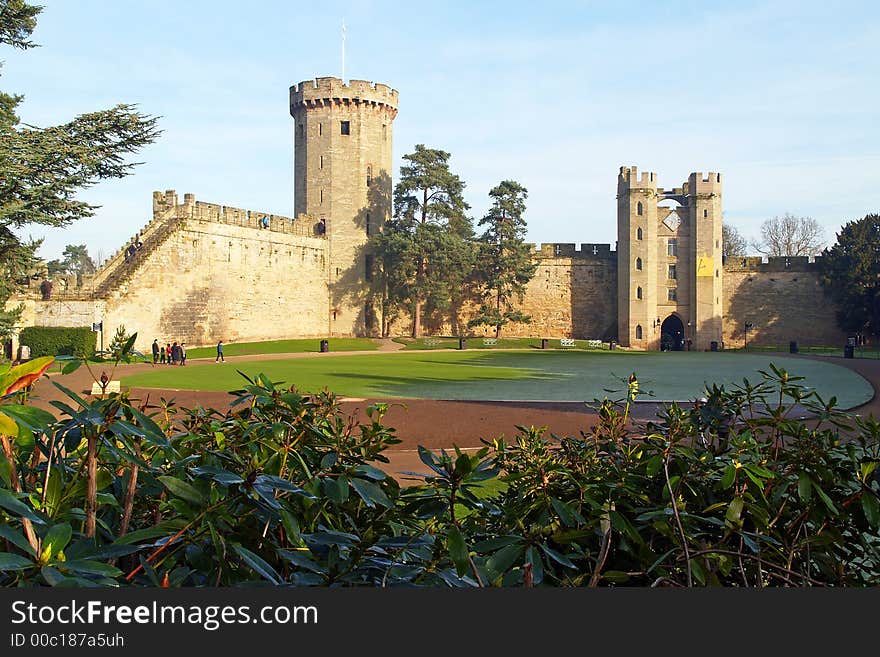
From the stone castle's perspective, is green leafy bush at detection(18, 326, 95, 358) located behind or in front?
in front

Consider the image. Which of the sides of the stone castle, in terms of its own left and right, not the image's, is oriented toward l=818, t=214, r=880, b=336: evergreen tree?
left

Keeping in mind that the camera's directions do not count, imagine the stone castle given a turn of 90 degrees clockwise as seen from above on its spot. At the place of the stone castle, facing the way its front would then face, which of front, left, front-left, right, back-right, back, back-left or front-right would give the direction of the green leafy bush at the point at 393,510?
left

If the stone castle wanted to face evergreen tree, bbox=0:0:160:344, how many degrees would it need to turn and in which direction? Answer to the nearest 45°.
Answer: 0° — it already faces it

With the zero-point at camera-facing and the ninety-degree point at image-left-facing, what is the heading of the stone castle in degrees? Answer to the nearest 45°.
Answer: approximately 0°
